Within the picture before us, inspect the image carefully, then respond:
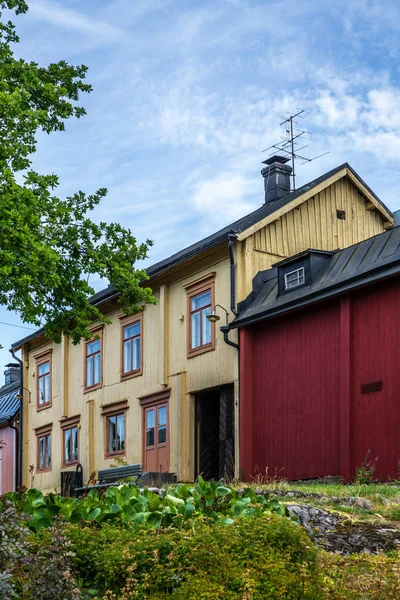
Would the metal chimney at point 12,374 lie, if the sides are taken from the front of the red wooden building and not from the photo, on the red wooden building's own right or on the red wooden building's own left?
on the red wooden building's own right

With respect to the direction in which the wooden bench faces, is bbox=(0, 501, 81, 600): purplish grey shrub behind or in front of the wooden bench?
in front

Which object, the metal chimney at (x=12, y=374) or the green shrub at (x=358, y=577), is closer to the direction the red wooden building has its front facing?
the green shrub

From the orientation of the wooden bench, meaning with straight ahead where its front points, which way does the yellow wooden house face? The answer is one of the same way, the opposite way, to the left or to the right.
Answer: the same way

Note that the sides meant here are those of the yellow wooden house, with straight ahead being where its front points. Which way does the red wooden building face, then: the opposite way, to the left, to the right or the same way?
the same way

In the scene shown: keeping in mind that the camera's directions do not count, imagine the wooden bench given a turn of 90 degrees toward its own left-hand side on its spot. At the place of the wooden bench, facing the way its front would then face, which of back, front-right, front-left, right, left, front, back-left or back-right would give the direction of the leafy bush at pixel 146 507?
front-right

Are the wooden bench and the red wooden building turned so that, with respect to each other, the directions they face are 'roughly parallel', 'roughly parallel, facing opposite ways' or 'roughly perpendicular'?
roughly parallel

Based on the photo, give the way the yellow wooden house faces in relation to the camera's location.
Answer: facing the viewer and to the left of the viewer

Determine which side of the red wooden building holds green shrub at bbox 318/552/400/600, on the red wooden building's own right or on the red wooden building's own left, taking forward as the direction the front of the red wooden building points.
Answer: on the red wooden building's own left

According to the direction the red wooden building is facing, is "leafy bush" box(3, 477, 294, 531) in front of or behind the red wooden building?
in front

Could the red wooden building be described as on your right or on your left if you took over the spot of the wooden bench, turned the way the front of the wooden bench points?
on your left

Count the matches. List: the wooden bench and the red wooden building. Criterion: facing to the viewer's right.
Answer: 0

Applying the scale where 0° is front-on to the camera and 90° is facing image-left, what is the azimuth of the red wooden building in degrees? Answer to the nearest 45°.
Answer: approximately 45°

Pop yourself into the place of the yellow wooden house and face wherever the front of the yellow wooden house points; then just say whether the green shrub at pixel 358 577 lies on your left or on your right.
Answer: on your left
